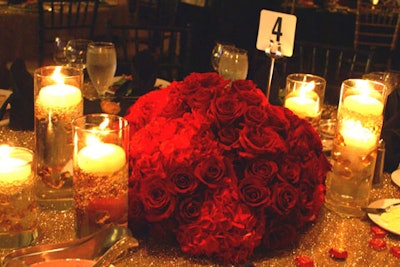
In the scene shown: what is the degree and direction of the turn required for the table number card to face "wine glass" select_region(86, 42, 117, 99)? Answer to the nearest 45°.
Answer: approximately 135° to its right

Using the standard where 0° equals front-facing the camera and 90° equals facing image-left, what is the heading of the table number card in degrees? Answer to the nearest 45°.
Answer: approximately 0°

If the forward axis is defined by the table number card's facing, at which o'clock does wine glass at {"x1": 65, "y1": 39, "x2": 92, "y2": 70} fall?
The wine glass is roughly at 4 o'clock from the table number card.

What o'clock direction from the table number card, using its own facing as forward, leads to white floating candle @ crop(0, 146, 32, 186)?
The white floating candle is roughly at 1 o'clock from the table number card.

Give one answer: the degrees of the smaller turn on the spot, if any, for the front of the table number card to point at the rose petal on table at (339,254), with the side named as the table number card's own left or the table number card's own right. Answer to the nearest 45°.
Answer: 0° — it already faces it
